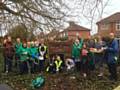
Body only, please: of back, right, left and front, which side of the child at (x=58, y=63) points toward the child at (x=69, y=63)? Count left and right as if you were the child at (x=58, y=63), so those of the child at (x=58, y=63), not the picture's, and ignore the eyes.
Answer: left

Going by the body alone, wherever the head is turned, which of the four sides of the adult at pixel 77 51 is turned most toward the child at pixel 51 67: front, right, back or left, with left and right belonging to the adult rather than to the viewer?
right

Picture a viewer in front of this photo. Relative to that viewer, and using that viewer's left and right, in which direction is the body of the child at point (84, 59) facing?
facing the viewer

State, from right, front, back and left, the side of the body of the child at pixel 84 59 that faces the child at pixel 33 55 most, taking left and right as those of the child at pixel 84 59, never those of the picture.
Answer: right

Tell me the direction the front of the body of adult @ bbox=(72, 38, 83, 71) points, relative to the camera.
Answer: toward the camera
